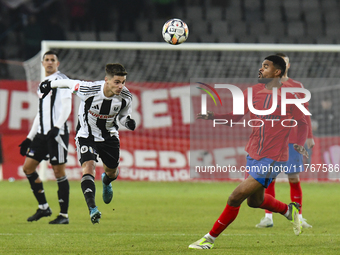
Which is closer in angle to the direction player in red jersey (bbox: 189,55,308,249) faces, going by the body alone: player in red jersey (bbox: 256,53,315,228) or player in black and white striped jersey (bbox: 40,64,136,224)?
the player in black and white striped jersey

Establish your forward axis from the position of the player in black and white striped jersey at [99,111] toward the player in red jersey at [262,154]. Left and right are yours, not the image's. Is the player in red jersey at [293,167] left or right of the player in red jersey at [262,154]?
left

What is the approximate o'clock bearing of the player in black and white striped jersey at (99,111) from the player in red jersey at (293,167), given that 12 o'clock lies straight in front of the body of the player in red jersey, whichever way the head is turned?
The player in black and white striped jersey is roughly at 2 o'clock from the player in red jersey.

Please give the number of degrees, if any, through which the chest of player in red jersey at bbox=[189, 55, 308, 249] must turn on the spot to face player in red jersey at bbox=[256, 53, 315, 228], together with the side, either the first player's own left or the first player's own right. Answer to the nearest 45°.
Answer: approximately 135° to the first player's own right

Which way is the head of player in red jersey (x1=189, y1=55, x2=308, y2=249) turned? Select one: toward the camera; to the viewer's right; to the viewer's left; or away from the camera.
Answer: to the viewer's left

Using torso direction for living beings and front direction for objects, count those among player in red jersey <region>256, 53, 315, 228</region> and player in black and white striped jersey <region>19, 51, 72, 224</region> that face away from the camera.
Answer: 0
